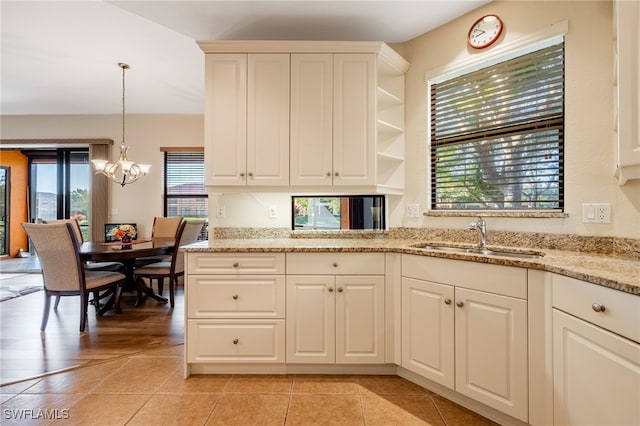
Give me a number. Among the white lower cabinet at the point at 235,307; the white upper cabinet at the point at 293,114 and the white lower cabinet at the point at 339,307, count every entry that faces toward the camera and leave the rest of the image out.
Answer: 3

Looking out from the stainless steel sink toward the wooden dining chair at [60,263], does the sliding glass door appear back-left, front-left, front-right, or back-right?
front-right

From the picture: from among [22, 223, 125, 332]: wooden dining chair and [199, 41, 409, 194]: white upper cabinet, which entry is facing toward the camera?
the white upper cabinet

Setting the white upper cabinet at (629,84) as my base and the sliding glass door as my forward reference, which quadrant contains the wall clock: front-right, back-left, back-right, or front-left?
front-right

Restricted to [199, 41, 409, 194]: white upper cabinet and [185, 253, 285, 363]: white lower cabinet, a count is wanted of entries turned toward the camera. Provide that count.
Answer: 2

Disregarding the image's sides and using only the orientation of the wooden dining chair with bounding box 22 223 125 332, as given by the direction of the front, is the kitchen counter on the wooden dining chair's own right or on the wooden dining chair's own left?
on the wooden dining chair's own right

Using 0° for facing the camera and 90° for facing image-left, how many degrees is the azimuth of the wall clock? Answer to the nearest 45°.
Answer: approximately 45°

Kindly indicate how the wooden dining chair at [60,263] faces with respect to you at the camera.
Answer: facing away from the viewer and to the right of the viewer

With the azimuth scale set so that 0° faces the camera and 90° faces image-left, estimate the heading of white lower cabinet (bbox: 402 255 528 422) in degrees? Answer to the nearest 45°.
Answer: approximately 45°

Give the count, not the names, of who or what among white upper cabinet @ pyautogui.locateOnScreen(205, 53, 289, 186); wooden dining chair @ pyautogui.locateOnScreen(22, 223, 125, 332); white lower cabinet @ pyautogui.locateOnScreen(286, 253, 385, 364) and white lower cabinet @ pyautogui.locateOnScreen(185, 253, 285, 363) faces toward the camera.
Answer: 3

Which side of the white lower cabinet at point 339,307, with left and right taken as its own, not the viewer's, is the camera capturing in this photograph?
front
